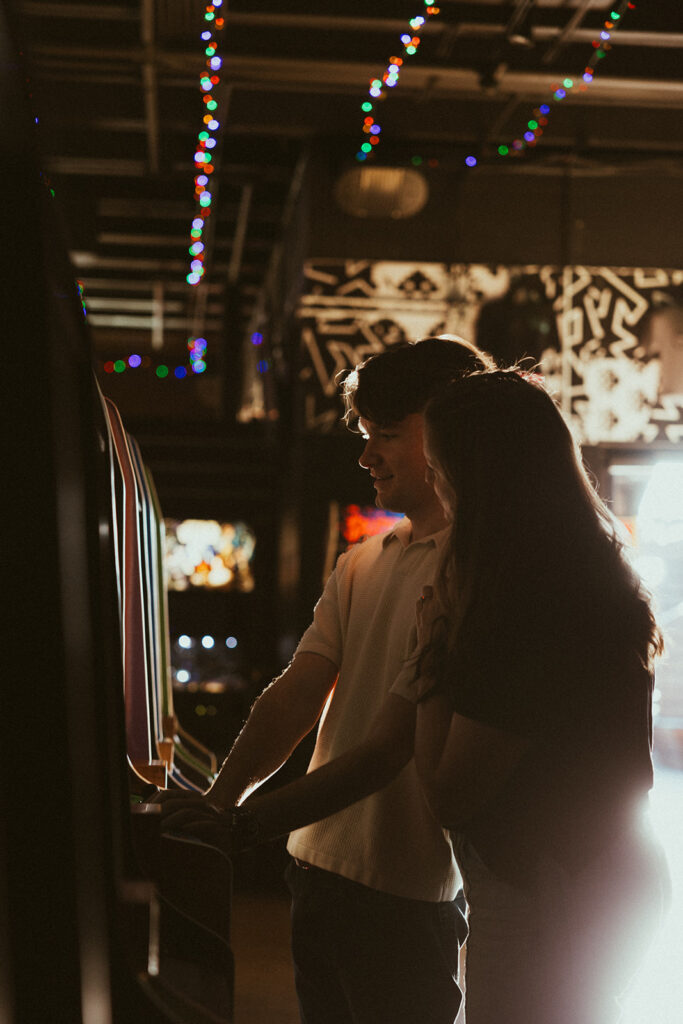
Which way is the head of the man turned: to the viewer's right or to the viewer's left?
to the viewer's left

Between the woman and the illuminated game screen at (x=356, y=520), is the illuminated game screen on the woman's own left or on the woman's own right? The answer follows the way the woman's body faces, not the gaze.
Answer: on the woman's own right

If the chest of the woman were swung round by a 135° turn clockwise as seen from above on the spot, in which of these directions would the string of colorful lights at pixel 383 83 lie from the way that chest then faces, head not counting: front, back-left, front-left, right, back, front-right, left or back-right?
front-left

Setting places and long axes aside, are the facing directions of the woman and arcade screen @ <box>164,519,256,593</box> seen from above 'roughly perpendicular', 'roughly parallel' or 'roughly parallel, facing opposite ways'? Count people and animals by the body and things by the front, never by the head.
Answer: roughly perpendicular

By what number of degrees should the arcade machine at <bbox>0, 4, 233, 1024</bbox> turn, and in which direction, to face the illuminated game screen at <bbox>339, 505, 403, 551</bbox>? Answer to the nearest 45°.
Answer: approximately 90° to its left

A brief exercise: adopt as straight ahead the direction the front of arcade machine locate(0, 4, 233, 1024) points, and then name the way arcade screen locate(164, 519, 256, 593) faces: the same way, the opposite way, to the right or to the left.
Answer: to the right

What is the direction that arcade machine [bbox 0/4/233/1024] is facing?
to the viewer's right

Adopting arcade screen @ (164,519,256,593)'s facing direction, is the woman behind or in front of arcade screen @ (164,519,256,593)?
in front

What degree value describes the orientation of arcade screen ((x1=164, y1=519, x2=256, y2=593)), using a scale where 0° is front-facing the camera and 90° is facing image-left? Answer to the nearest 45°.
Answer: approximately 0°

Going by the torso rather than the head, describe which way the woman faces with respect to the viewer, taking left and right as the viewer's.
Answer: facing to the left of the viewer

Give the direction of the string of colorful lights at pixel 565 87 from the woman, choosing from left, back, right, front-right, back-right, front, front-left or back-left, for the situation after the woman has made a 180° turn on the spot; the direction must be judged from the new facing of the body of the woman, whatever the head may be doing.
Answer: left

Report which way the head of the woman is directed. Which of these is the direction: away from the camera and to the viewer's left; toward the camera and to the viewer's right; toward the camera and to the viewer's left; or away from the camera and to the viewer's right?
away from the camera and to the viewer's left

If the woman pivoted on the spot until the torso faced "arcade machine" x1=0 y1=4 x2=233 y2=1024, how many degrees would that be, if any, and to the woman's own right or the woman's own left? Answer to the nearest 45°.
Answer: approximately 45° to the woman's own left

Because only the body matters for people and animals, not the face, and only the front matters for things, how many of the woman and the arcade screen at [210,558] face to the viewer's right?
0
